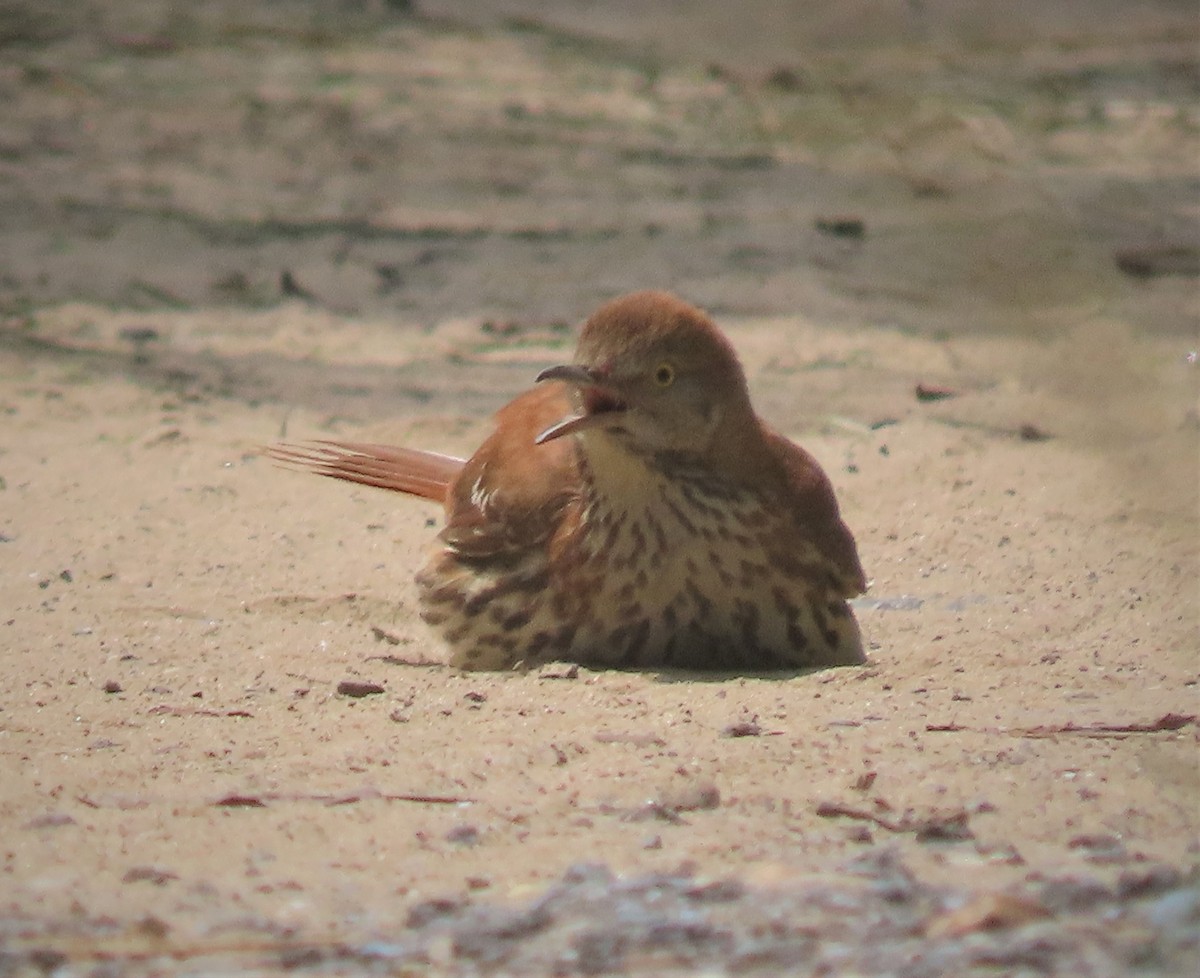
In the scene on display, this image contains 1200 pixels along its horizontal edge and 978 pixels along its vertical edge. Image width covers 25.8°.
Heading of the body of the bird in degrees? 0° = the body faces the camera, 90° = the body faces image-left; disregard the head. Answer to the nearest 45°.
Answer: approximately 315°
